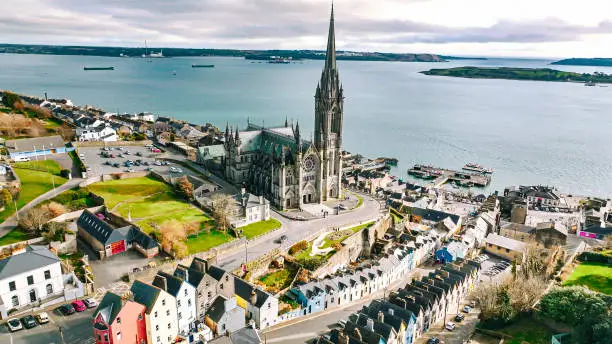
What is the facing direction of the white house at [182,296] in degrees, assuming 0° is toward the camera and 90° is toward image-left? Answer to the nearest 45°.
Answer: approximately 315°

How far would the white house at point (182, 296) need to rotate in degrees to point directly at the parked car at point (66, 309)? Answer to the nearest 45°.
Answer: approximately 135° to its right

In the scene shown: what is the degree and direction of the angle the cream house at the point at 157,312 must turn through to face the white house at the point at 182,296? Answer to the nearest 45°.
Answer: approximately 90° to its left

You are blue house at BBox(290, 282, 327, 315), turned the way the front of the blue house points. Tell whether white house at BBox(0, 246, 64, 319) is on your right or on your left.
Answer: on your right

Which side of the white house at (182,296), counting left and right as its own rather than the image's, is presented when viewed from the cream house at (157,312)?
right
